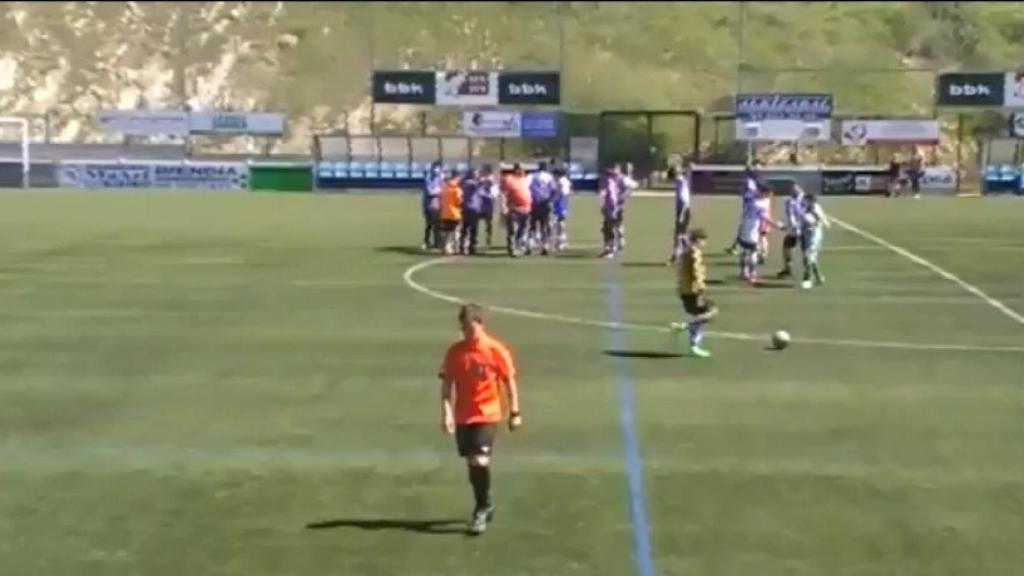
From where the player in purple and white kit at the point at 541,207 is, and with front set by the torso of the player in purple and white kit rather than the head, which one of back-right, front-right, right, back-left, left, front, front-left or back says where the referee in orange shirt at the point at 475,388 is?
back

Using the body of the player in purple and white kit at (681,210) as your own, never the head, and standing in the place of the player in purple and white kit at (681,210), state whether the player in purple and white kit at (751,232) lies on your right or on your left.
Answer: on your left

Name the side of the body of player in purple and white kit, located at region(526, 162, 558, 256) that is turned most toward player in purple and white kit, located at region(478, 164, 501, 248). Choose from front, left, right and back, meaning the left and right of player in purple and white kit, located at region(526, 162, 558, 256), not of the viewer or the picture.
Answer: left

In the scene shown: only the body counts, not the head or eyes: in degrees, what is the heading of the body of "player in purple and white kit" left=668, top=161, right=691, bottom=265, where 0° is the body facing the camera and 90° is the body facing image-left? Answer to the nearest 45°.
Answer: approximately 90°

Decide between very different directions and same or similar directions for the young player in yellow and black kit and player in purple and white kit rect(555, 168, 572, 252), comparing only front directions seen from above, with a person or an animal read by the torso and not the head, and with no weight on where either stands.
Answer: very different directions

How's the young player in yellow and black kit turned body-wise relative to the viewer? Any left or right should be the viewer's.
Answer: facing to the right of the viewer
